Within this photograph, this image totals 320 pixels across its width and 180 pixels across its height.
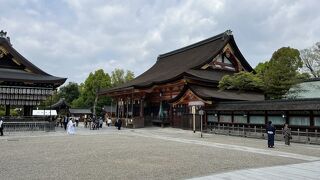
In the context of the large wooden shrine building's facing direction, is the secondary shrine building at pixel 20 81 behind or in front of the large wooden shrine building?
in front

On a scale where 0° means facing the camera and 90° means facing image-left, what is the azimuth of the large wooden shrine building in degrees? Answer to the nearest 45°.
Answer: approximately 45°

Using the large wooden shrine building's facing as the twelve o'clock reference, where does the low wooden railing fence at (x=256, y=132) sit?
The low wooden railing fence is roughly at 10 o'clock from the large wooden shrine building.
